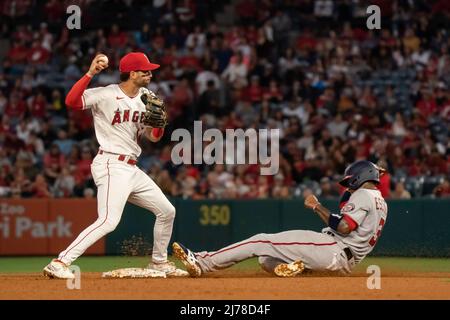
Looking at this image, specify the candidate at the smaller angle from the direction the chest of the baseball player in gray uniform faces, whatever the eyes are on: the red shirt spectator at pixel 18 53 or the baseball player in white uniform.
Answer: the baseball player in white uniform

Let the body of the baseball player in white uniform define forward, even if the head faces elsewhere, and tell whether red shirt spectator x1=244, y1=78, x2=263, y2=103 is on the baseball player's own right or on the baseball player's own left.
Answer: on the baseball player's own left

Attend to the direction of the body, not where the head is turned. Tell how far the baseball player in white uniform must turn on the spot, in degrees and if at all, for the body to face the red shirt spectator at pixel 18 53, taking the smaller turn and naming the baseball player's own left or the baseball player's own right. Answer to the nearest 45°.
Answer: approximately 135° to the baseball player's own left

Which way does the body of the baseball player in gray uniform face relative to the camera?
to the viewer's left

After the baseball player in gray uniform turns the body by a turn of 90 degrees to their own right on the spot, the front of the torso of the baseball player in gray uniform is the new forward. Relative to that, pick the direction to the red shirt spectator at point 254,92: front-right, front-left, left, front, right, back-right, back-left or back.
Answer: front

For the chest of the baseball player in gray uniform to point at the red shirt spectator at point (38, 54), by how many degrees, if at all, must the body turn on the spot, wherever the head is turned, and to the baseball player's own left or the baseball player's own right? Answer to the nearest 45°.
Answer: approximately 45° to the baseball player's own right

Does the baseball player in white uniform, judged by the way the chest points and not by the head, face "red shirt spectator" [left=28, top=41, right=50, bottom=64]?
no

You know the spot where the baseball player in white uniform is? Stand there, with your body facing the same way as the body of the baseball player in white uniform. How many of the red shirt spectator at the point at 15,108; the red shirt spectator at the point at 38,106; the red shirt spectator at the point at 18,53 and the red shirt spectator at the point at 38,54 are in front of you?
0

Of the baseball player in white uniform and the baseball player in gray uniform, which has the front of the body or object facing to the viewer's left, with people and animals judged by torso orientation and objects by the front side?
the baseball player in gray uniform

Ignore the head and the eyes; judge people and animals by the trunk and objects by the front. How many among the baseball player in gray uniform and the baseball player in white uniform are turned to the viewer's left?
1

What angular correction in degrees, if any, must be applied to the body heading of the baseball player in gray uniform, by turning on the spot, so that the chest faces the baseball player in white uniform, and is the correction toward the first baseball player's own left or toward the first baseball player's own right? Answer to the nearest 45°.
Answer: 0° — they already face them

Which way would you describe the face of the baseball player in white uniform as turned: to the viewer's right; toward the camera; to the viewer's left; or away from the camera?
to the viewer's right

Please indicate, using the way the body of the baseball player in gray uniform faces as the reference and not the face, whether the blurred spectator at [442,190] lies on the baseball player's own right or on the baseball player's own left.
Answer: on the baseball player's own right

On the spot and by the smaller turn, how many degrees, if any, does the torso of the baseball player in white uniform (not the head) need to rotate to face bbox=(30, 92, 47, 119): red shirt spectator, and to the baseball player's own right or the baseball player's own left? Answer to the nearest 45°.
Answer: approximately 135° to the baseball player's own left

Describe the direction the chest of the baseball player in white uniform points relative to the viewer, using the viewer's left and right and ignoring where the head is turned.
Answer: facing the viewer and to the right of the viewer

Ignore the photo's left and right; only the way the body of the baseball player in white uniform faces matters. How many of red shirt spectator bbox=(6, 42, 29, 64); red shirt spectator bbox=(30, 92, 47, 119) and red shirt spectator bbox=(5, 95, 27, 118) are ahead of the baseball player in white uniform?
0

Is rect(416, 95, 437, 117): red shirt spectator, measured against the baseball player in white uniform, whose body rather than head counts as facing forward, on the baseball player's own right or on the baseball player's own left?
on the baseball player's own left
